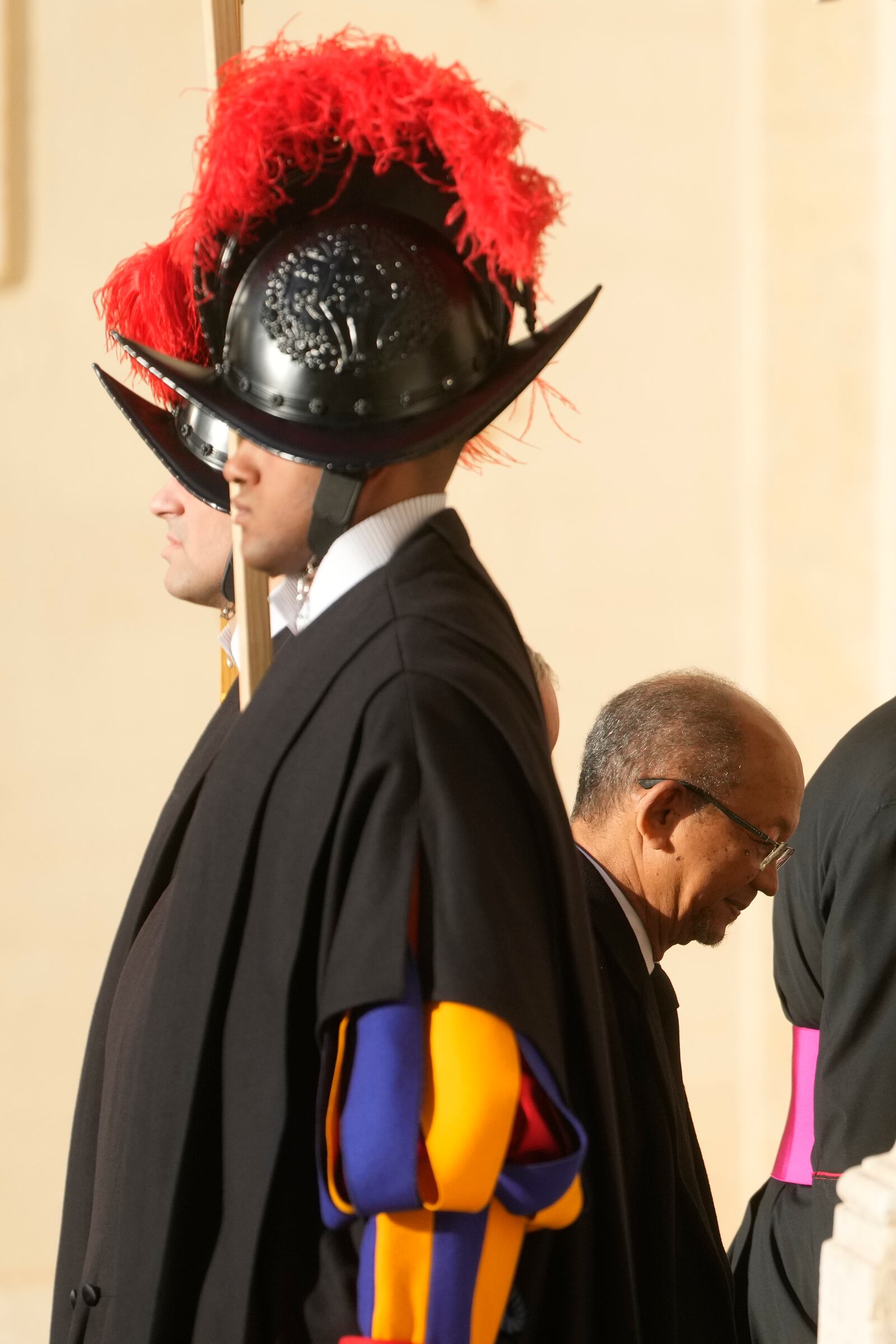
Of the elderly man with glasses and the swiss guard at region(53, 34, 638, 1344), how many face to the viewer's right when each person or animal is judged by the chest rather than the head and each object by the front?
1

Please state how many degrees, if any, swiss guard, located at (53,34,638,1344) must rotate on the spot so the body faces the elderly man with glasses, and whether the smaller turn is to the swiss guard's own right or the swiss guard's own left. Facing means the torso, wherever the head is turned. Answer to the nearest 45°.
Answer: approximately 135° to the swiss guard's own right

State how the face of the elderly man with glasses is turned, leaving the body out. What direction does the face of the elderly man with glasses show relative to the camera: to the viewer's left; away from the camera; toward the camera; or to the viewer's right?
to the viewer's right

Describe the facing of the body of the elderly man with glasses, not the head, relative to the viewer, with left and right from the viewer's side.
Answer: facing to the right of the viewer

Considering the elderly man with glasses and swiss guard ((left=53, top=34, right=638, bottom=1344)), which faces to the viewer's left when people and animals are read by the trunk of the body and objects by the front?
the swiss guard

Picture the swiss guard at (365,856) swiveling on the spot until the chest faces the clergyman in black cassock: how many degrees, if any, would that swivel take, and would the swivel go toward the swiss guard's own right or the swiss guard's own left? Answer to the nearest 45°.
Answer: approximately 135° to the swiss guard's own right

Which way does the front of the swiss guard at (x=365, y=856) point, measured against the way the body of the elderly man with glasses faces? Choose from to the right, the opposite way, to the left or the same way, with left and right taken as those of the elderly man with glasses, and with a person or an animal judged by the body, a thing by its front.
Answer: the opposite way

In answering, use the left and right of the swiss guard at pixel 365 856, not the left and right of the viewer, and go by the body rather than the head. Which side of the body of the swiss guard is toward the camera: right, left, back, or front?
left

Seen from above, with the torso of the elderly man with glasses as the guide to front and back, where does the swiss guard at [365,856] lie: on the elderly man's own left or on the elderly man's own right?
on the elderly man's own right
